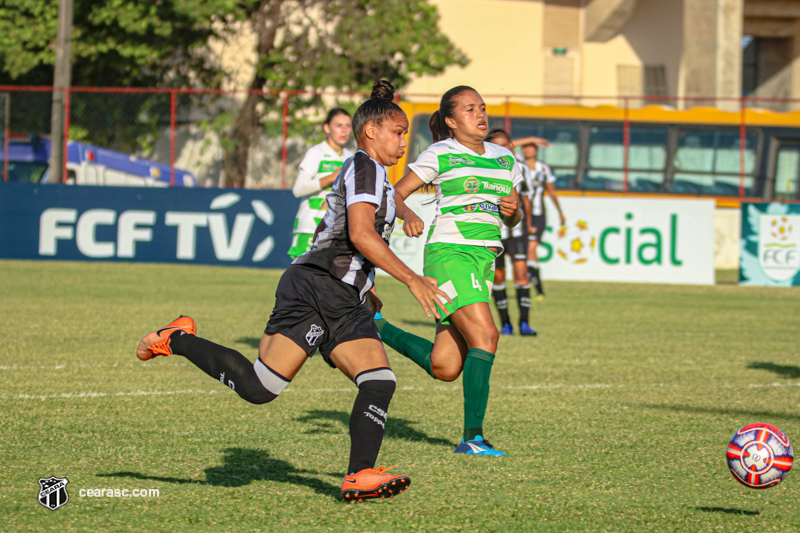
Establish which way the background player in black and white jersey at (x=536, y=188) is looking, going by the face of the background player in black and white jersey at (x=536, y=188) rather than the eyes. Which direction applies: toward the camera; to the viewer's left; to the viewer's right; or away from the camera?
toward the camera

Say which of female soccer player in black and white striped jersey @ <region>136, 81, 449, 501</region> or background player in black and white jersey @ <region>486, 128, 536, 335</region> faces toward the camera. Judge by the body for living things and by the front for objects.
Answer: the background player in black and white jersey

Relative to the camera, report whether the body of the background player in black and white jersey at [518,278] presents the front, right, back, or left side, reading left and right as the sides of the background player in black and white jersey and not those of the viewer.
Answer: front

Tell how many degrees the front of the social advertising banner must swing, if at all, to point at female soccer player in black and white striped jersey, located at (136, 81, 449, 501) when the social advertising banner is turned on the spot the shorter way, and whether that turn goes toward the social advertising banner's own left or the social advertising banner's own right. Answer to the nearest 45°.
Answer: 0° — it already faces them

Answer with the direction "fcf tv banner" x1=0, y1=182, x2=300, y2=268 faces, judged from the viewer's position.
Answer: facing the viewer

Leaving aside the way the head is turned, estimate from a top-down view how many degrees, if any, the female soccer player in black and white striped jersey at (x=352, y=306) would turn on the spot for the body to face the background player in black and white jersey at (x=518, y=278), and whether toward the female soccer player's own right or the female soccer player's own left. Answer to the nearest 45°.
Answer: approximately 90° to the female soccer player's own left

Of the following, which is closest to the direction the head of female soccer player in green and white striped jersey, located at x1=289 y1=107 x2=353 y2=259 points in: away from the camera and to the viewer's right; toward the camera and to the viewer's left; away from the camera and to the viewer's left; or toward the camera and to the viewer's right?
toward the camera and to the viewer's right

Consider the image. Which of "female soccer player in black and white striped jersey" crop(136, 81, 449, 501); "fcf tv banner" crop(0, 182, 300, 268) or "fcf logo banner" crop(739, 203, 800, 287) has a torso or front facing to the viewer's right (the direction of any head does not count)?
the female soccer player in black and white striped jersey

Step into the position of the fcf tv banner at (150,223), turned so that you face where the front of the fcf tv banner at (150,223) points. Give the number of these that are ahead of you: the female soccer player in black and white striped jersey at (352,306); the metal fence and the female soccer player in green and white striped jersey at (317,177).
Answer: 2

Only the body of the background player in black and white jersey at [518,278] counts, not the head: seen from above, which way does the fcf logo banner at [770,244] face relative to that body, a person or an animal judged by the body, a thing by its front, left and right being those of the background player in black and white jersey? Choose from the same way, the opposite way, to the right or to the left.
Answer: the same way

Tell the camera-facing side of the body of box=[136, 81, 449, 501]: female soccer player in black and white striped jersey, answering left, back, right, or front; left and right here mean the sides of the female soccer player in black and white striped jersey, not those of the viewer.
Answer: right

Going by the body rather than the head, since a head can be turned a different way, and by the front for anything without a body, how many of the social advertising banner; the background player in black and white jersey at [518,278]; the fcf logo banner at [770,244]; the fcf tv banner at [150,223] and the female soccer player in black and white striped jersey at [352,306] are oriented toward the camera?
4

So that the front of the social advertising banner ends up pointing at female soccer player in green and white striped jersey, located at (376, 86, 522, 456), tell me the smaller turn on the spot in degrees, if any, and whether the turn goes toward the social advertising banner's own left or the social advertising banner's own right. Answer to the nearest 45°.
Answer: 0° — it already faces them

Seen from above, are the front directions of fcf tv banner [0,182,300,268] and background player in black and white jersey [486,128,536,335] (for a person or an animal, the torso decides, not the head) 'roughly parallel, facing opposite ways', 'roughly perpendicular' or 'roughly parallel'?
roughly parallel

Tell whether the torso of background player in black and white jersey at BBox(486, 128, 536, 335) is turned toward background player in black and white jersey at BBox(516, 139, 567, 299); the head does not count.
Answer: no
